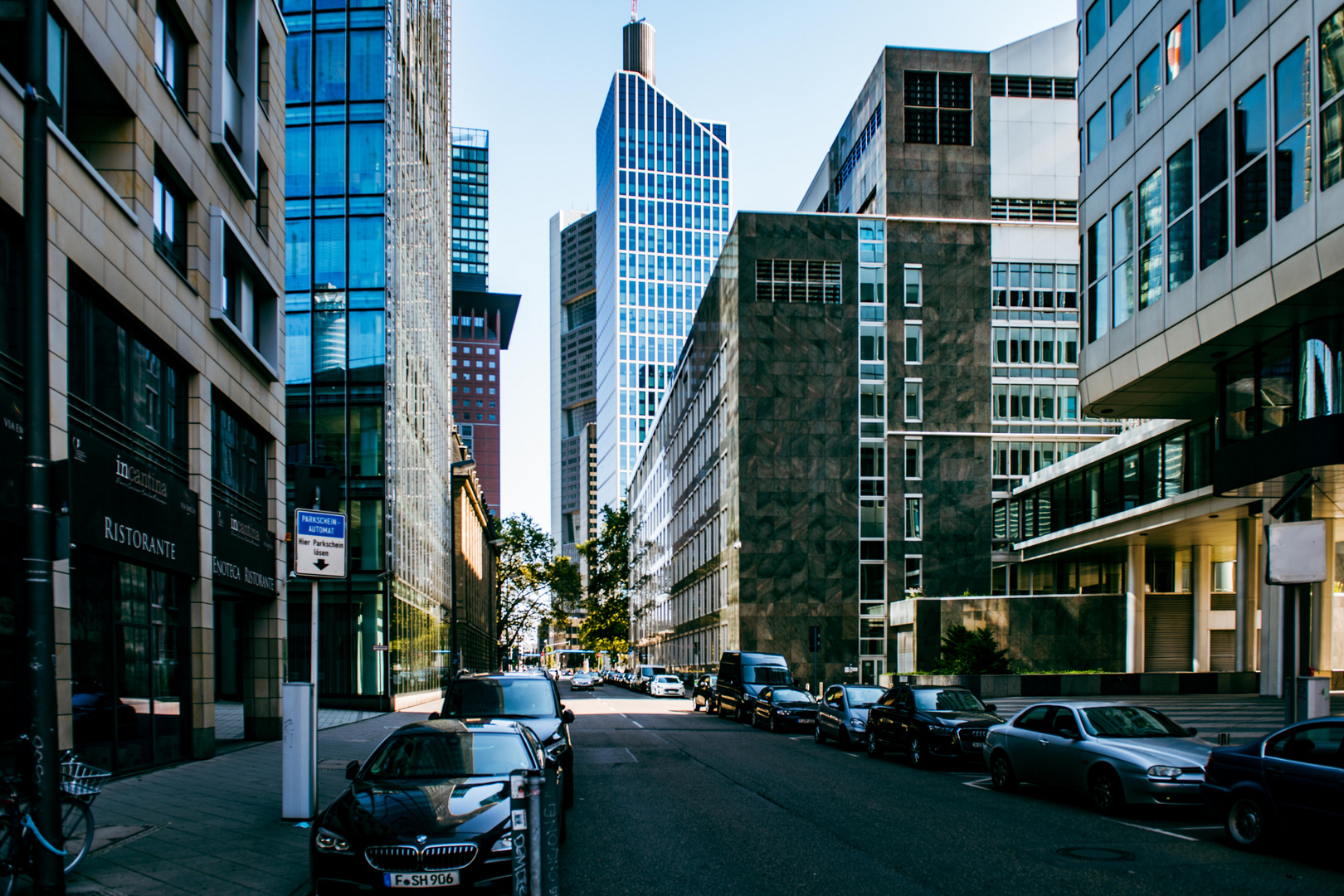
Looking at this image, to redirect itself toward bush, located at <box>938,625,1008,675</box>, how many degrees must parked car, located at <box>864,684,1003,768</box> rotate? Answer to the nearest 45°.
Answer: approximately 135° to its left

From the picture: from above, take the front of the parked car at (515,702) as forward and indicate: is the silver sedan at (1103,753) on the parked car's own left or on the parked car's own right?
on the parked car's own left

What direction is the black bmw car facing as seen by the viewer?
toward the camera

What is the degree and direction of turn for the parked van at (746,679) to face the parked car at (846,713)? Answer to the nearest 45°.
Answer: approximately 45° to its right

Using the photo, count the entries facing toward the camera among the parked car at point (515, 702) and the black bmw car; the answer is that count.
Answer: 2

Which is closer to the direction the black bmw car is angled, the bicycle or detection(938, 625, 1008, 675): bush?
the bicycle

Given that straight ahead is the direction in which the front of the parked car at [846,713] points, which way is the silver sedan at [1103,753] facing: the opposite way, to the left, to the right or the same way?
the same way

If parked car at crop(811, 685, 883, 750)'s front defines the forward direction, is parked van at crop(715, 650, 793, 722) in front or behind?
behind

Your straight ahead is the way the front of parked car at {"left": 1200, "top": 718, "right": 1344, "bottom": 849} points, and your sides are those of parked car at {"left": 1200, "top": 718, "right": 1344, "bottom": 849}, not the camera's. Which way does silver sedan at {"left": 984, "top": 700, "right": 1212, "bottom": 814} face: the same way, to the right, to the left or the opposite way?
the same way

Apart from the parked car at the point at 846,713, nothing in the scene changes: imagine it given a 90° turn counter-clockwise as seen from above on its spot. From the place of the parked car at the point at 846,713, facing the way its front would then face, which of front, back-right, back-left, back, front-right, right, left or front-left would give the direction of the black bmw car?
back-right

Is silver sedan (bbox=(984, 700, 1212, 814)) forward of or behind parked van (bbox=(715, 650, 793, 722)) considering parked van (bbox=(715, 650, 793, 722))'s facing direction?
forward

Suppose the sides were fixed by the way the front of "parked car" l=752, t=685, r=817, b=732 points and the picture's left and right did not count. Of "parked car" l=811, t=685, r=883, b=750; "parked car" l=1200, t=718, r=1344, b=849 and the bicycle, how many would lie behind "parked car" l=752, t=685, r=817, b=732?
0

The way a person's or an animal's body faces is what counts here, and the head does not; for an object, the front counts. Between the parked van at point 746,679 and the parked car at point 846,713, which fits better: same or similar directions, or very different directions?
same or similar directions

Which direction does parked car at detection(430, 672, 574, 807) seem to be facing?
toward the camera
